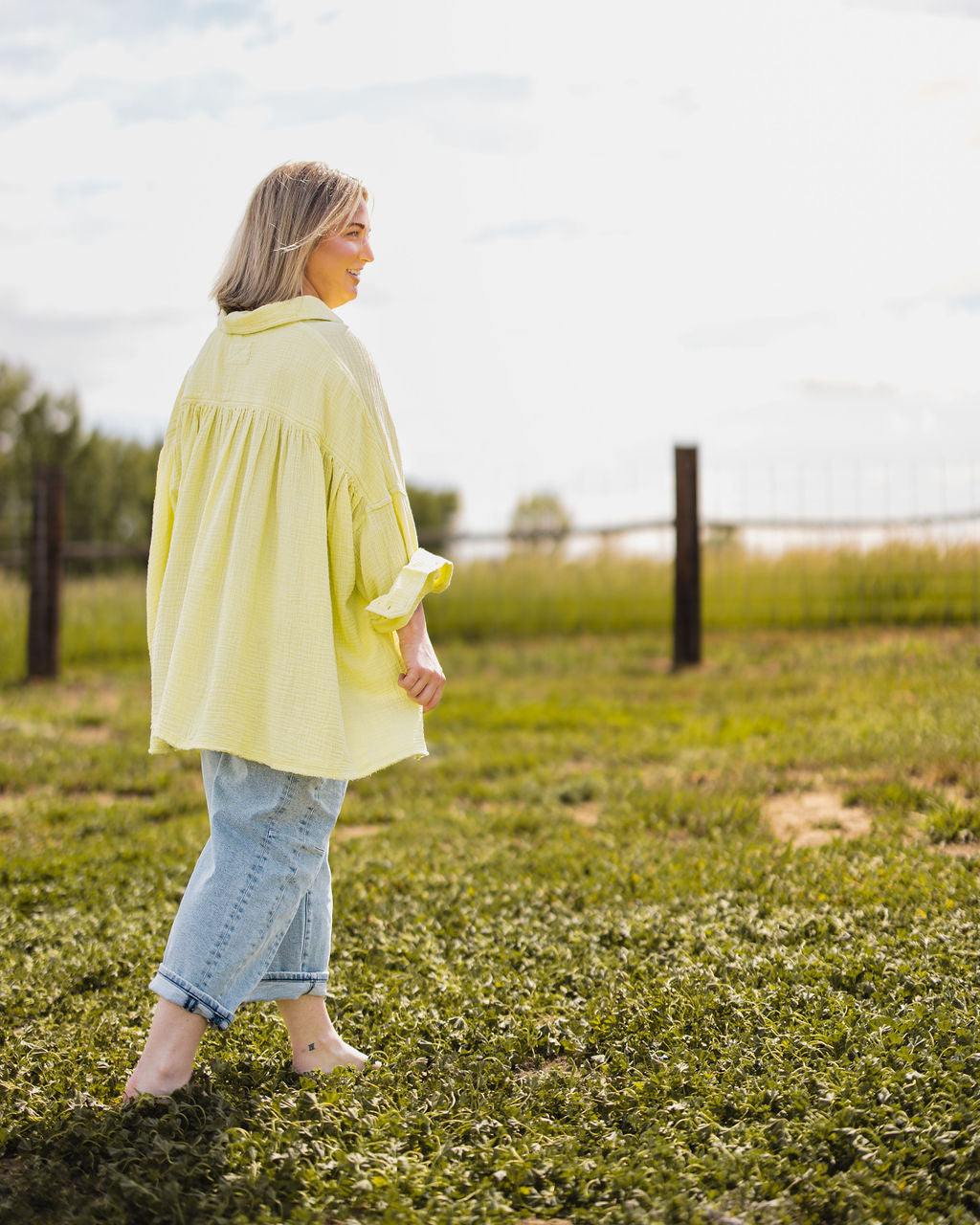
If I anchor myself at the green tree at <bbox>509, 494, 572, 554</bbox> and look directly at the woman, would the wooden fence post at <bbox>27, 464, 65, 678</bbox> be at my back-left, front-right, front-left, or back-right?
front-right

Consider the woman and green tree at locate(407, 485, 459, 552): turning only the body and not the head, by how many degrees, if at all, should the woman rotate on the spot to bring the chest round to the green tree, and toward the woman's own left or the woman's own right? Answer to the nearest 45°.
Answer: approximately 45° to the woman's own left

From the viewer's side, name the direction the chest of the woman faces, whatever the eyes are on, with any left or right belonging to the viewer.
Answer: facing away from the viewer and to the right of the viewer

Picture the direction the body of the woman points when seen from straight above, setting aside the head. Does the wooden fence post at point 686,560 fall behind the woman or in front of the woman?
in front

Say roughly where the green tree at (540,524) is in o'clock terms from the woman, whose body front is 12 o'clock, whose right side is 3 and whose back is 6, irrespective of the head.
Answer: The green tree is roughly at 11 o'clock from the woman.

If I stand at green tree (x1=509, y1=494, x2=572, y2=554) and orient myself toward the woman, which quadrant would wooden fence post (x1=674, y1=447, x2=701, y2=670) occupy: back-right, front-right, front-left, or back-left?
front-left

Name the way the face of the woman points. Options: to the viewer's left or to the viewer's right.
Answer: to the viewer's right

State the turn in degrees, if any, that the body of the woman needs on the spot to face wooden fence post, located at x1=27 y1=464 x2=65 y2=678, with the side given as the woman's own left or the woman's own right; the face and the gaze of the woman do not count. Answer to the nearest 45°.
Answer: approximately 45° to the woman's own left

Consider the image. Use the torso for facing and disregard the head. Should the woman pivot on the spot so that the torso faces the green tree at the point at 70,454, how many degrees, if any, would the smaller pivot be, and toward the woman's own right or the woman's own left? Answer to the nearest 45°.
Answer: approximately 45° to the woman's own left
